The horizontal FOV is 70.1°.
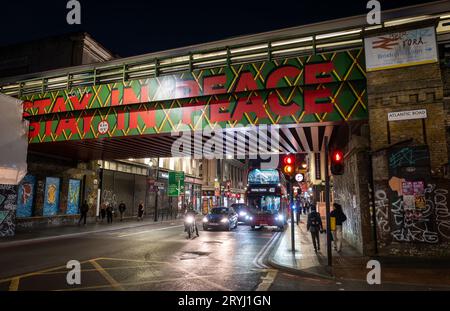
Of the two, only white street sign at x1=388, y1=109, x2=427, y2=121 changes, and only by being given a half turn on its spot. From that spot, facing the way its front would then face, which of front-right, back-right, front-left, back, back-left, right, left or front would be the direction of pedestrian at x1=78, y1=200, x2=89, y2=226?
left

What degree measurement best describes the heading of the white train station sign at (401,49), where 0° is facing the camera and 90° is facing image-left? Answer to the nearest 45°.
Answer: approximately 0°

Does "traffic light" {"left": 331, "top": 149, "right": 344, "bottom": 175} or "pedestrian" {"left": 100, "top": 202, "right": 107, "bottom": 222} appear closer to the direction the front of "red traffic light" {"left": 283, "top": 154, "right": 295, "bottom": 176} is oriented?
the traffic light

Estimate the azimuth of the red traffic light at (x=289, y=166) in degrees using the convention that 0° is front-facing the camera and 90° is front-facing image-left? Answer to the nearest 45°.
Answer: approximately 0°

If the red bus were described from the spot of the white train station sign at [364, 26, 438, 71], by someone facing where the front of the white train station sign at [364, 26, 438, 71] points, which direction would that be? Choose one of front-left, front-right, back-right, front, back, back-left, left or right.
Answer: back-right

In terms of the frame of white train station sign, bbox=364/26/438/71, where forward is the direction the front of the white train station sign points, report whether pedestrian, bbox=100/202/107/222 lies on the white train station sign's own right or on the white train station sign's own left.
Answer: on the white train station sign's own right

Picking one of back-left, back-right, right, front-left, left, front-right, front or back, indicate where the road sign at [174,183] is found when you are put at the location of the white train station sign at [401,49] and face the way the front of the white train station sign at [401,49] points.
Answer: back-right
